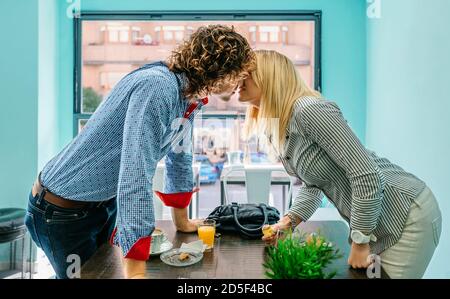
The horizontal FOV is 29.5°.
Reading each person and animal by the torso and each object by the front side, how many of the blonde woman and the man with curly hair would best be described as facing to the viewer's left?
1

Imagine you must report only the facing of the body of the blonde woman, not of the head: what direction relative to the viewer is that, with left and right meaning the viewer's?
facing to the left of the viewer

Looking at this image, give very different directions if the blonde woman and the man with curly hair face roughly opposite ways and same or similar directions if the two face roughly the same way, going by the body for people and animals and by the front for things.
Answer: very different directions

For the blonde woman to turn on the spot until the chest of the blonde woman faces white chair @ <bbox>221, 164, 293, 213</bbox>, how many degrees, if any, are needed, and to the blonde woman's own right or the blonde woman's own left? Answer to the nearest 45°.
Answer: approximately 90° to the blonde woman's own right

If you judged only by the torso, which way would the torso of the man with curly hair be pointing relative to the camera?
to the viewer's right

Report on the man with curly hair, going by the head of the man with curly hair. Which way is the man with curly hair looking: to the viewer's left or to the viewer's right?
to the viewer's right

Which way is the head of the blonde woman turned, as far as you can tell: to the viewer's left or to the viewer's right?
to the viewer's left
